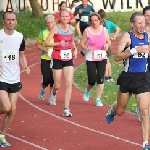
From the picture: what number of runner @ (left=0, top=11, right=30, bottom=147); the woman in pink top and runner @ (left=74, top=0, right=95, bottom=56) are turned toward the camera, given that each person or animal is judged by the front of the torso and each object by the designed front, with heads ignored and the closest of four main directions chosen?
3

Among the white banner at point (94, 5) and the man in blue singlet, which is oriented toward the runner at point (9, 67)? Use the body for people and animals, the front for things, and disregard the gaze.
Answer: the white banner

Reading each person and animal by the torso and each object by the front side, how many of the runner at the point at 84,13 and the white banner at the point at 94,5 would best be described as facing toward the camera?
2

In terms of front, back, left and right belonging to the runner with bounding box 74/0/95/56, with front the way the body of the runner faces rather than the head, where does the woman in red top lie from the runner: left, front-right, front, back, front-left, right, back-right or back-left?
front

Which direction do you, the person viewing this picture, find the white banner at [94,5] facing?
facing the viewer

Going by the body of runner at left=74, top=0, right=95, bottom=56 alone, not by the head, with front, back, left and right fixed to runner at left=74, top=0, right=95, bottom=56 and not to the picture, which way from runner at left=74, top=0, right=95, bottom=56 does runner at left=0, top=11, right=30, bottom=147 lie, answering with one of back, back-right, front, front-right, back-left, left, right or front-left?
front

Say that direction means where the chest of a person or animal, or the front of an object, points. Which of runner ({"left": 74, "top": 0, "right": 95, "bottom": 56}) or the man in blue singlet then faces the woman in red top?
the runner

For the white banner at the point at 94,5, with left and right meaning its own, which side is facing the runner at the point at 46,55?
front

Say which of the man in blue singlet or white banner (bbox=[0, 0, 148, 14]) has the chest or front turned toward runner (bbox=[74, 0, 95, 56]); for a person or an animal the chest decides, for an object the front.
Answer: the white banner

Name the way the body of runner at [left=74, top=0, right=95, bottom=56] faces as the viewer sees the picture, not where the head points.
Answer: toward the camera

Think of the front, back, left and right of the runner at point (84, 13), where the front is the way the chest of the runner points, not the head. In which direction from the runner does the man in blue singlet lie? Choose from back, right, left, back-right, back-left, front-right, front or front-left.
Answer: front

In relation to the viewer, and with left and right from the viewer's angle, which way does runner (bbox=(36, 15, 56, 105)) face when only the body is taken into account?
facing the viewer and to the right of the viewer

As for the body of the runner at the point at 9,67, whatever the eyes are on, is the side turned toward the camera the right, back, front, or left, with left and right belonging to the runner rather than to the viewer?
front

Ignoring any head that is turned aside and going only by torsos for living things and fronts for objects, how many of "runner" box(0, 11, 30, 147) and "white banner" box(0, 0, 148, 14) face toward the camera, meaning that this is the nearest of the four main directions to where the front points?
2

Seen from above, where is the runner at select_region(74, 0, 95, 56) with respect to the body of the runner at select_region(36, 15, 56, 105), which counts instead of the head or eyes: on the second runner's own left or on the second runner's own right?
on the second runner's own left

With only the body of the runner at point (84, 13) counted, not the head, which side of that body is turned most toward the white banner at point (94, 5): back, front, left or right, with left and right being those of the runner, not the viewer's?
back

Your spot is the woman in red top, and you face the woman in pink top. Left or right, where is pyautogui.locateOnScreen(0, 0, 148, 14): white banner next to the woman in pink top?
left
